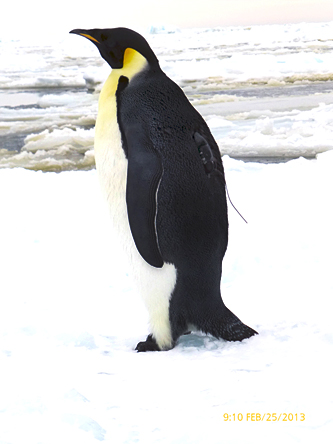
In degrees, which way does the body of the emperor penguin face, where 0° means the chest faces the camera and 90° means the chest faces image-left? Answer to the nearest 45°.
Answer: approximately 90°
